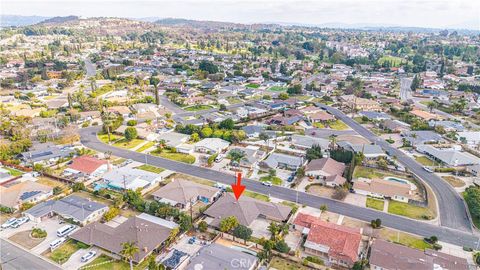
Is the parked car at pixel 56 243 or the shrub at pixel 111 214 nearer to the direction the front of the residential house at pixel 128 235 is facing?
the parked car

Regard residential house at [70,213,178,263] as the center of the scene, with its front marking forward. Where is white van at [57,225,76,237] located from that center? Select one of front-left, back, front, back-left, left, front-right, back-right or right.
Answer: right

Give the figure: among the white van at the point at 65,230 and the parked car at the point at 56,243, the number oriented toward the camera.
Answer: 0

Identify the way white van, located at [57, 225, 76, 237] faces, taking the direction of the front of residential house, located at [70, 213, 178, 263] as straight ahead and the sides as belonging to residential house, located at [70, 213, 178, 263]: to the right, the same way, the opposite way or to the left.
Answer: the opposite way

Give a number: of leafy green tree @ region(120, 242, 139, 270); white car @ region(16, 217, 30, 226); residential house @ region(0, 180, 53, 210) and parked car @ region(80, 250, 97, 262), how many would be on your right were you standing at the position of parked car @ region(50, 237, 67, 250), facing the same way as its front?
2

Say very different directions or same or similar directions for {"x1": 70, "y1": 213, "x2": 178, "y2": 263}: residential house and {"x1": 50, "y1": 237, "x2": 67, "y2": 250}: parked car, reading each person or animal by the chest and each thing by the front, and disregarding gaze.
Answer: very different directions

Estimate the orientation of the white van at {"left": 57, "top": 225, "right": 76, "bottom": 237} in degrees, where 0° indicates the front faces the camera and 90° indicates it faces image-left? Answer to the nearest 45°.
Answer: approximately 225°

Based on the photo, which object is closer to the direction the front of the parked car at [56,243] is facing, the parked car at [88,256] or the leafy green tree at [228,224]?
the leafy green tree

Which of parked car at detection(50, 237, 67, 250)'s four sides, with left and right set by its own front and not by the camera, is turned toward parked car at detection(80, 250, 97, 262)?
right

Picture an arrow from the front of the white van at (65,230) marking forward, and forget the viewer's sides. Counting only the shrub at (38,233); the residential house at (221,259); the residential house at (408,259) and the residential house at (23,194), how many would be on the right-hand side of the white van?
2

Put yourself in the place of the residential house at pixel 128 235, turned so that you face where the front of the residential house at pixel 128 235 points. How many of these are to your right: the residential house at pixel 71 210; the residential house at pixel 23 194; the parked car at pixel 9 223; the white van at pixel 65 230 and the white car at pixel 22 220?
5
